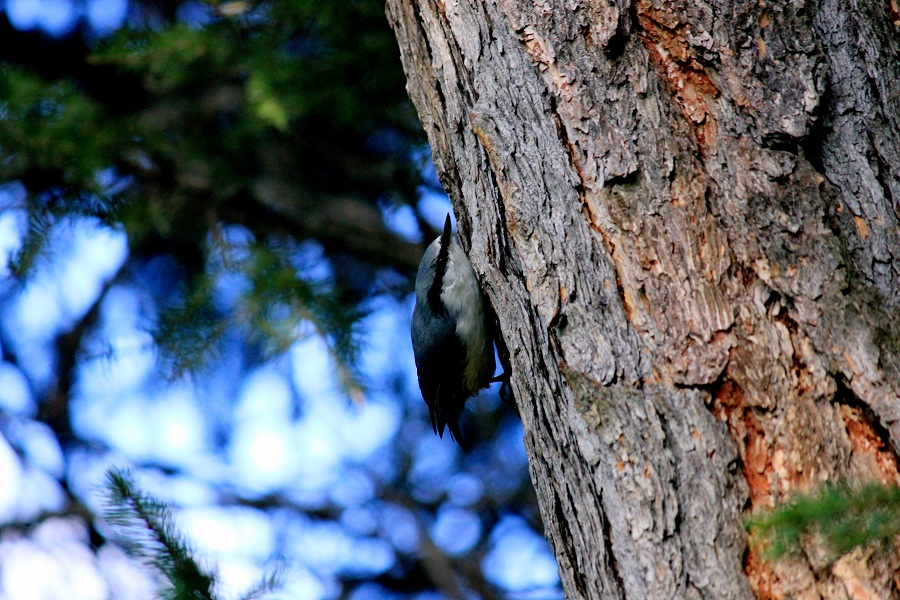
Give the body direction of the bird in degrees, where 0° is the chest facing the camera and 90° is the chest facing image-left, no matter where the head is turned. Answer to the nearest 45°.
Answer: approximately 270°
